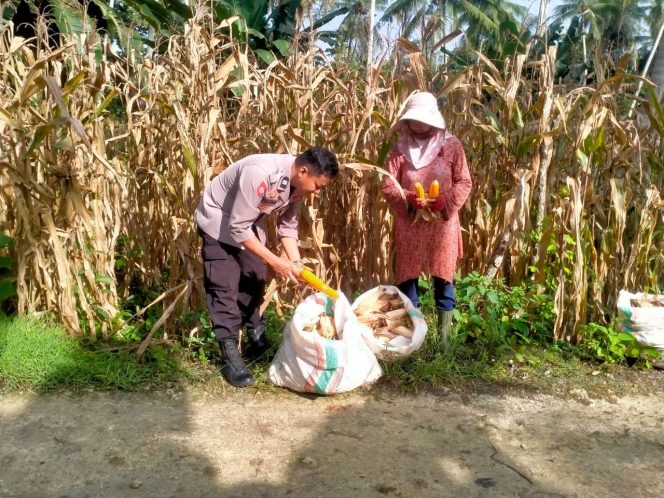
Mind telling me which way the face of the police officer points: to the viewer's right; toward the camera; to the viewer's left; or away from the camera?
to the viewer's right

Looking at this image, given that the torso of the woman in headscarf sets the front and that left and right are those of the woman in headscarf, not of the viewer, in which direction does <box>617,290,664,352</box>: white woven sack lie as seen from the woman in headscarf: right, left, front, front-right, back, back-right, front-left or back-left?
left

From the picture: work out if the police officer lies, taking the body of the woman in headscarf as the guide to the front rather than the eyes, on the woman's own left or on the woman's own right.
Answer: on the woman's own right

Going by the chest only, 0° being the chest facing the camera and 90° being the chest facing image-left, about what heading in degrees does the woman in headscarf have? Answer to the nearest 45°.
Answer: approximately 0°
